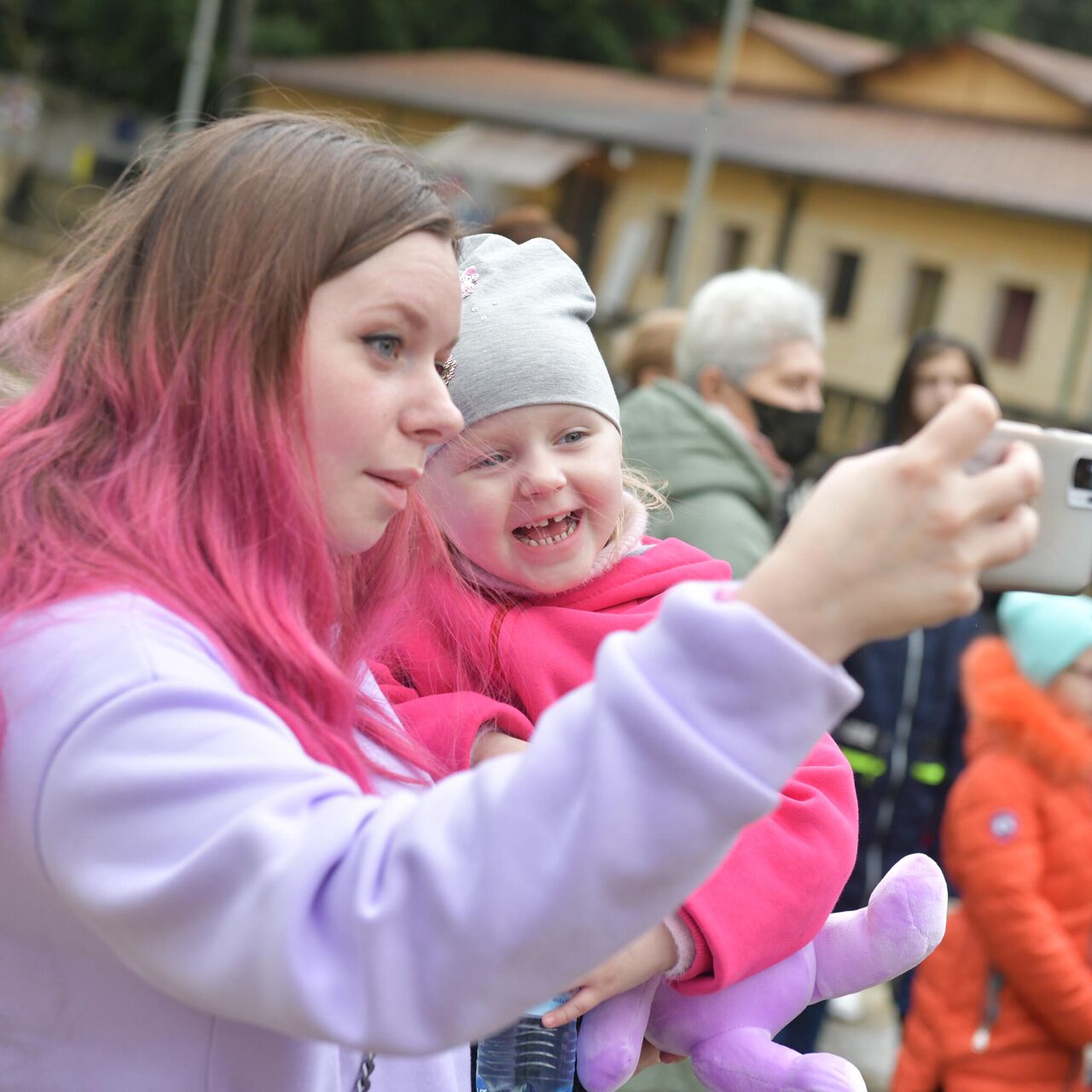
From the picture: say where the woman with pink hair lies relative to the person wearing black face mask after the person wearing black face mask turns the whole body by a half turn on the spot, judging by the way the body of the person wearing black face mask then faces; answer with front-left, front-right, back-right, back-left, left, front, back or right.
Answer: left

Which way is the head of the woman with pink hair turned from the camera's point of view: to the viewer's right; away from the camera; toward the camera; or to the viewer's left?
to the viewer's right

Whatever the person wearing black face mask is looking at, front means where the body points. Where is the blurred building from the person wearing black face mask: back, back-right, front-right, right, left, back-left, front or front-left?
left

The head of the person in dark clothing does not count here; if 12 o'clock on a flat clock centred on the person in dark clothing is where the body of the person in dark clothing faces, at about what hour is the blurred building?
The blurred building is roughly at 6 o'clock from the person in dark clothing.

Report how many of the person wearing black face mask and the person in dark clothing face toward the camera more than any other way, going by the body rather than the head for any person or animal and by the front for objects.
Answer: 1

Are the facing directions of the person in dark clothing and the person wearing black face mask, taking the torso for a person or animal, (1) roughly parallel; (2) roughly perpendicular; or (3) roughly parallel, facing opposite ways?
roughly perpendicular

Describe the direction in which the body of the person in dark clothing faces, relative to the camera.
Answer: toward the camera

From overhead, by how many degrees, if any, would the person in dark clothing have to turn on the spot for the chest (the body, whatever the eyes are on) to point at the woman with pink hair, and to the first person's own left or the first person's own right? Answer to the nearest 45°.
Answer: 0° — they already face them
